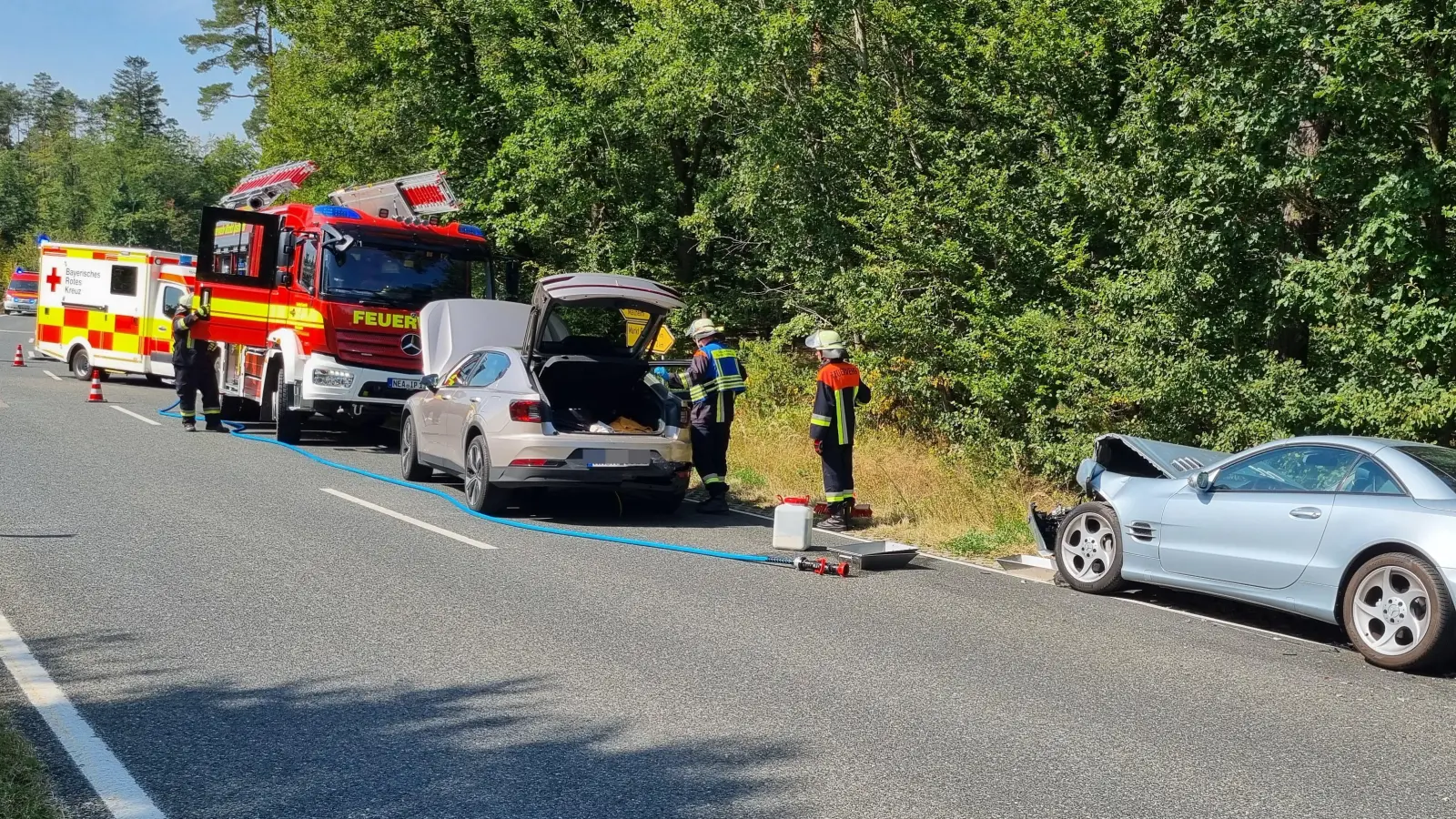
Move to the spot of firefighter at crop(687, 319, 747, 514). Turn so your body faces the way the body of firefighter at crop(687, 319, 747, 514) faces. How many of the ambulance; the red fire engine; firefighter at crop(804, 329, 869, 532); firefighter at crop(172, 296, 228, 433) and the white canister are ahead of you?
3

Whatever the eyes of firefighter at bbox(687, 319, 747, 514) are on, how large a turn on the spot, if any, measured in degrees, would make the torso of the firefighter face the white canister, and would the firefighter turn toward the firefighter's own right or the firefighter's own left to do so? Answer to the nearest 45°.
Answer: approximately 135° to the firefighter's own left

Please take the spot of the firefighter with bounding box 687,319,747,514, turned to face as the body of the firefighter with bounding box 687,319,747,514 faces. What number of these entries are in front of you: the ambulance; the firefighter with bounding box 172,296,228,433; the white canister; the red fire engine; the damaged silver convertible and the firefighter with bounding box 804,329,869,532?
3

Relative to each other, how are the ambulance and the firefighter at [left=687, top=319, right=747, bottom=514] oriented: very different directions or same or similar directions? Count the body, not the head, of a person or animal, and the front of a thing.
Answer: very different directions

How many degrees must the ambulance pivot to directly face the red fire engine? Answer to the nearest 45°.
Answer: approximately 45° to its right

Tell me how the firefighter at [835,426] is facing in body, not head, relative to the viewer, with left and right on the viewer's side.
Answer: facing away from the viewer and to the left of the viewer

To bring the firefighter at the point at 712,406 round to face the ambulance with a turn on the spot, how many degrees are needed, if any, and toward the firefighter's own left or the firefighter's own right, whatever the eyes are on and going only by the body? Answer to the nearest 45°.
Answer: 0° — they already face it

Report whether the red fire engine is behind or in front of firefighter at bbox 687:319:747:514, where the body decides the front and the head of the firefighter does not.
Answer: in front

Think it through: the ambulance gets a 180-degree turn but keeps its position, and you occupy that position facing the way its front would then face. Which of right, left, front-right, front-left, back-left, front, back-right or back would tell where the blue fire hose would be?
back-left

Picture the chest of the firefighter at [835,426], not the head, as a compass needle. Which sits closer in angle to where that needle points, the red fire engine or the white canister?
the red fire engine

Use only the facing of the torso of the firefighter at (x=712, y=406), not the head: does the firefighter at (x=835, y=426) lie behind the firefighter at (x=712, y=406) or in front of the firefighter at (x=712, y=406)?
behind

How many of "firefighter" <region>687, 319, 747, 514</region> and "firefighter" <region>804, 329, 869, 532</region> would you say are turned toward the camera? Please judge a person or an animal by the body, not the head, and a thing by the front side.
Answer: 0

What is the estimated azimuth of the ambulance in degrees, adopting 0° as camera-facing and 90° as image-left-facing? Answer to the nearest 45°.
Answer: approximately 315°

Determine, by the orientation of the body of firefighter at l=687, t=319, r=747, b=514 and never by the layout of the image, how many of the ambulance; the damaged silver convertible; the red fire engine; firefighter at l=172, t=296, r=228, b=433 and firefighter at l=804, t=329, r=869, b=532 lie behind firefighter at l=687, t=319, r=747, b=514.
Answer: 2

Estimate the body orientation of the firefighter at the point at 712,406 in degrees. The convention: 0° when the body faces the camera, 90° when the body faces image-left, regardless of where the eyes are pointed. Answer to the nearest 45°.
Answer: approximately 135°

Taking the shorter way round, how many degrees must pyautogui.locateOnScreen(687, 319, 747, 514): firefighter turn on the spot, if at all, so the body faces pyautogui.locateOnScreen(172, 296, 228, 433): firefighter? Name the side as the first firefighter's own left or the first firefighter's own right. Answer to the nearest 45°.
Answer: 0° — they already face them

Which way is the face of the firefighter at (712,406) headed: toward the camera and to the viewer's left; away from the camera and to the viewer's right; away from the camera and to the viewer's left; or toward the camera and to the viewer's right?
away from the camera and to the viewer's left
